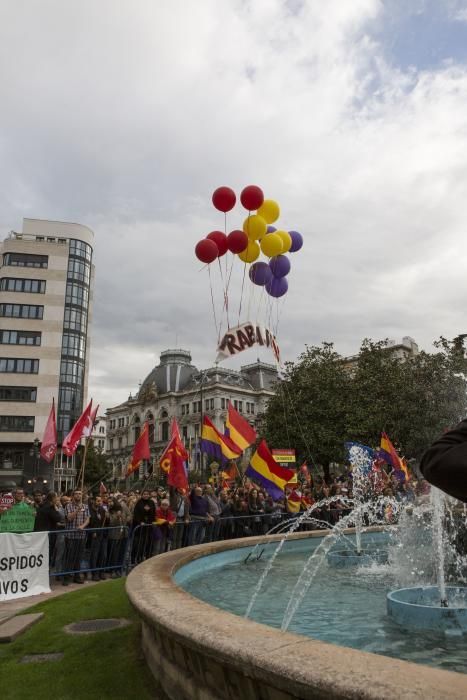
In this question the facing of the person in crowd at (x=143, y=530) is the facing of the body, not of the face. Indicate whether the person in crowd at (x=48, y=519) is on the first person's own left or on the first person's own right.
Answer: on the first person's own right

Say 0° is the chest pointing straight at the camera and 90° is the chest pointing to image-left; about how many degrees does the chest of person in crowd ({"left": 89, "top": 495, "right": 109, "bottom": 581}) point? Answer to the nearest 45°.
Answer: approximately 315°
